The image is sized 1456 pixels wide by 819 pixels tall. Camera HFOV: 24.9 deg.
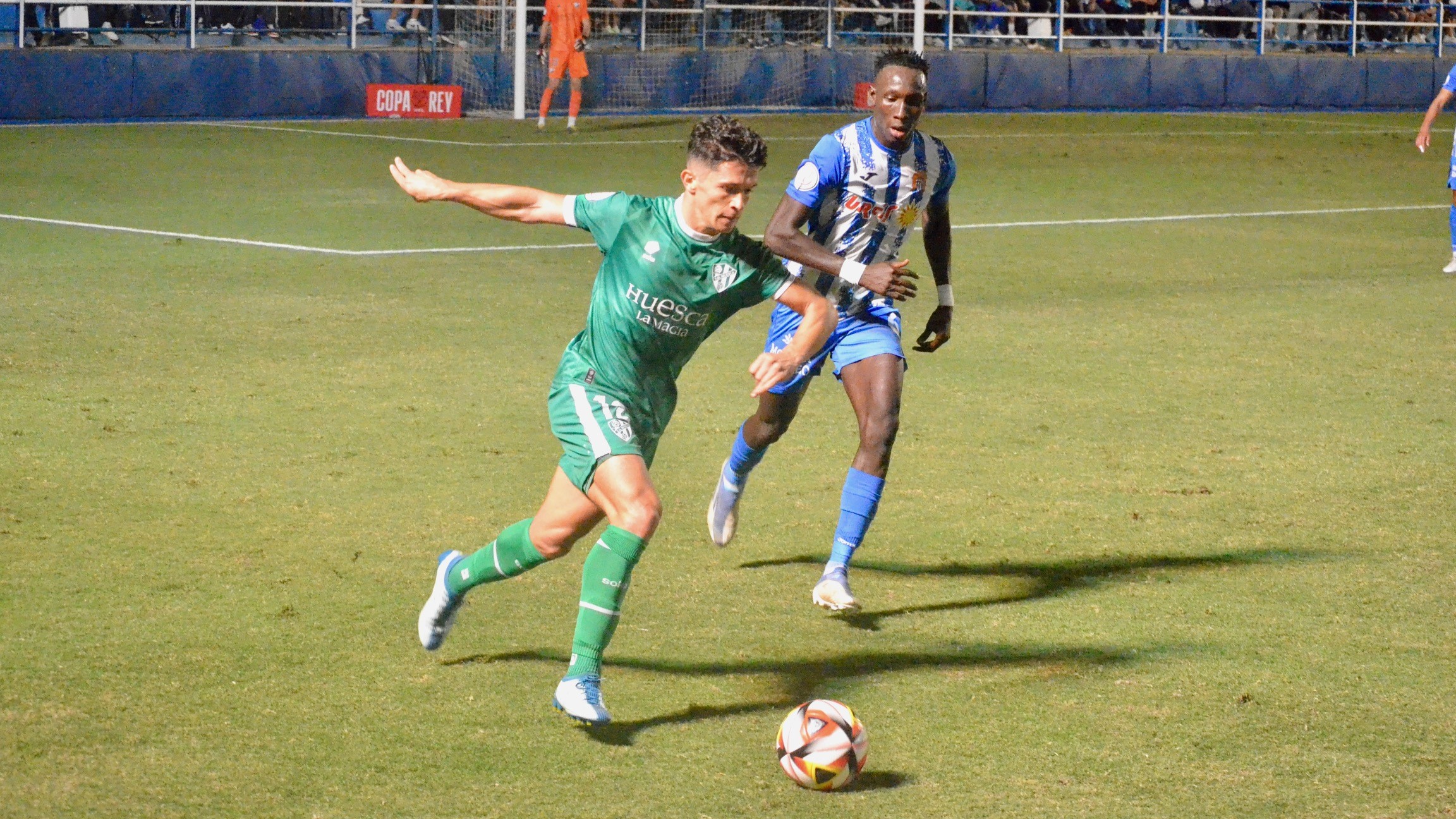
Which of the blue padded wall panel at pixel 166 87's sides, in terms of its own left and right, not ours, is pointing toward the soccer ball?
front

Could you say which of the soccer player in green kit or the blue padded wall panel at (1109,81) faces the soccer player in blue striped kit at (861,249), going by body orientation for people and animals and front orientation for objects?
the blue padded wall panel

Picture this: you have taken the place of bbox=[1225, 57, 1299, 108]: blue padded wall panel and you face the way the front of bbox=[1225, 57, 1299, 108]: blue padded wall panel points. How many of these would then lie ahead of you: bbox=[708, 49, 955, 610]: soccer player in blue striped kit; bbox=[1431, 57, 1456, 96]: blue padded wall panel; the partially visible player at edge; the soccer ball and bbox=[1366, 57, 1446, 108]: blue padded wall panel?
3

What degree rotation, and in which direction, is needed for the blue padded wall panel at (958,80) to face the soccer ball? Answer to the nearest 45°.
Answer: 0° — it already faces it

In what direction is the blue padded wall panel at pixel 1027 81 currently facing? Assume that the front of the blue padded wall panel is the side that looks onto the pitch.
toward the camera

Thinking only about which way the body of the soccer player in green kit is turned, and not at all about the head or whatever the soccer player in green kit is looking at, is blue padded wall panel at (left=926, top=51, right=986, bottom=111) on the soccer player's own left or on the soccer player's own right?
on the soccer player's own left

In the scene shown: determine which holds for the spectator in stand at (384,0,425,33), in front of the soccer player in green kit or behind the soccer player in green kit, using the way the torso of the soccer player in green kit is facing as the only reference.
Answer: behind

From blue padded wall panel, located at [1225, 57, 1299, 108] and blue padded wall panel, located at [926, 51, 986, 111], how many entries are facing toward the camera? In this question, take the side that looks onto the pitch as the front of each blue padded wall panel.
2

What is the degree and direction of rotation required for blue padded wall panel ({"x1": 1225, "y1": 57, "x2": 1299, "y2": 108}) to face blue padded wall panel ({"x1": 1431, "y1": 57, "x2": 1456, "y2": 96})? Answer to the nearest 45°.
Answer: approximately 135° to its left

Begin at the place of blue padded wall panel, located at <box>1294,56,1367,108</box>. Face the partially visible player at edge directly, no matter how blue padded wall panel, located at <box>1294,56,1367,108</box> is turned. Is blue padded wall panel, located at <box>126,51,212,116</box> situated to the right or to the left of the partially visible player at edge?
right

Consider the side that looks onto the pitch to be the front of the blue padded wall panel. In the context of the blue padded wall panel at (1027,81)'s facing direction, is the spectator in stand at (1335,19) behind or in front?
behind

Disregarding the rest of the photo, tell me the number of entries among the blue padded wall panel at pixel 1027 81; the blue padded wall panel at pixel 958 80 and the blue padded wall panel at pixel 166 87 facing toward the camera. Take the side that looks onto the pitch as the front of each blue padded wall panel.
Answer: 3
